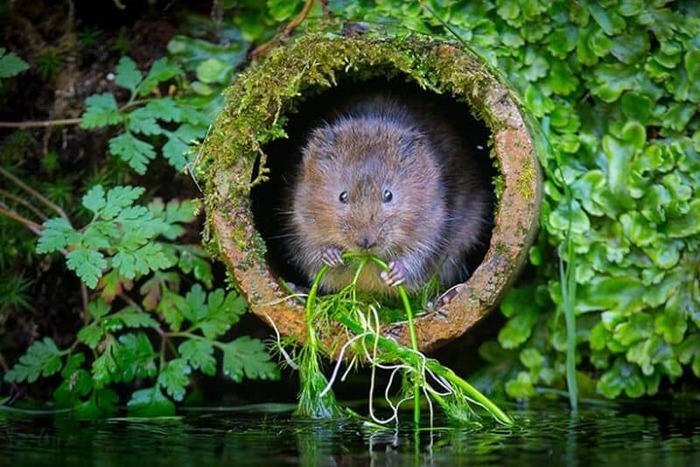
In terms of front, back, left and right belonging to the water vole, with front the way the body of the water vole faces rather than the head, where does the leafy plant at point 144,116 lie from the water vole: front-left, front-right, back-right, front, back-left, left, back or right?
right

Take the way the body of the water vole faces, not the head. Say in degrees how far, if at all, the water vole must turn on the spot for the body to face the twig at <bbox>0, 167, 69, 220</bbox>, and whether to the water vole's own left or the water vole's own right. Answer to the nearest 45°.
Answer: approximately 90° to the water vole's own right

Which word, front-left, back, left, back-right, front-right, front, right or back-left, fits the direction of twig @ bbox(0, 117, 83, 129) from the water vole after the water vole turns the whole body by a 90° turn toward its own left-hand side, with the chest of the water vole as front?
back

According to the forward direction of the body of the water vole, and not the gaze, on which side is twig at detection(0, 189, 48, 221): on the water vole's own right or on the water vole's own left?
on the water vole's own right

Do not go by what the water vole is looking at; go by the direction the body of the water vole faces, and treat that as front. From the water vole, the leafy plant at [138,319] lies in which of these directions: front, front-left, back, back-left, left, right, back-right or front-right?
right

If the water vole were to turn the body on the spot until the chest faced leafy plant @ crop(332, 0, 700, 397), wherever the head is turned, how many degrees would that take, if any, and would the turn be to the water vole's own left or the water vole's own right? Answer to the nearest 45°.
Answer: approximately 90° to the water vole's own left

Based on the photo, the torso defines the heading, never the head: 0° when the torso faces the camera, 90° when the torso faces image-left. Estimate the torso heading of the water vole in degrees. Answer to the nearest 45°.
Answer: approximately 0°

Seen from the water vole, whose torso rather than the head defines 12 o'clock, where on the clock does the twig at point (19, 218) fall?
The twig is roughly at 3 o'clock from the water vole.
